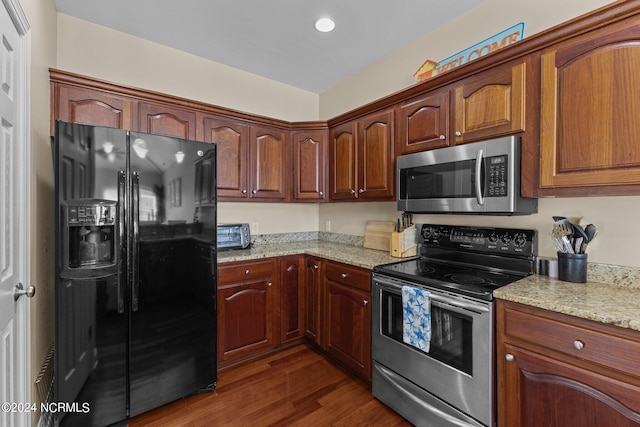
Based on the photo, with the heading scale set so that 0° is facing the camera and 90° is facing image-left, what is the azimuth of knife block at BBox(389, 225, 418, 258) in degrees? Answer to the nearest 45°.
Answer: approximately 45°

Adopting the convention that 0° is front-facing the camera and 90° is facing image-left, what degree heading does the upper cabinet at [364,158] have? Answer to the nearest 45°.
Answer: approximately 45°

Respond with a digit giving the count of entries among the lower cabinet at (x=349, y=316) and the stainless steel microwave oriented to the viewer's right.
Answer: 0

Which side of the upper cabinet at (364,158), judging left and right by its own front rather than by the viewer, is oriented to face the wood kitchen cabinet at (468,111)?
left

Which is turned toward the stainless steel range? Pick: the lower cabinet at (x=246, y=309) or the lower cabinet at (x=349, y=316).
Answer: the lower cabinet at (x=246, y=309)

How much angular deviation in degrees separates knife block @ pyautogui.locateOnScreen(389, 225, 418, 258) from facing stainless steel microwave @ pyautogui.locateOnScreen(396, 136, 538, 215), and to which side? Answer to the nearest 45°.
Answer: approximately 90° to its left

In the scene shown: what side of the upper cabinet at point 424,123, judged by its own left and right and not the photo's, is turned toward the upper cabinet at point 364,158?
right

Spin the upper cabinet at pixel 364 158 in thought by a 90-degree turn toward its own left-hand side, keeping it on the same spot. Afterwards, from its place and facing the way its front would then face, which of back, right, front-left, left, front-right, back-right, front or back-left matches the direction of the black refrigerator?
right

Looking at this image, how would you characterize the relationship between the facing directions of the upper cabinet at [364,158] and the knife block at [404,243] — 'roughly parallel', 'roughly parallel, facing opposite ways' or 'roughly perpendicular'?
roughly parallel

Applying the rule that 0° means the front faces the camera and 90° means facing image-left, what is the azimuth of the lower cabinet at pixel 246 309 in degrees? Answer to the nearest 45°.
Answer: approximately 315°

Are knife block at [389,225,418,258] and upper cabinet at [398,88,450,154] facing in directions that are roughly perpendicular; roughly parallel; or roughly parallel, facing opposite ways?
roughly parallel

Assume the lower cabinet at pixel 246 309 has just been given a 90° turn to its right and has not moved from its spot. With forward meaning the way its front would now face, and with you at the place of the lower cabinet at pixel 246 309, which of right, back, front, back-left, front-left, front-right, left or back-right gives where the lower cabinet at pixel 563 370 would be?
left

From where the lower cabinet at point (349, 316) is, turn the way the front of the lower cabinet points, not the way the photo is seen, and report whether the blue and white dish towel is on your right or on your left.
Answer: on your left

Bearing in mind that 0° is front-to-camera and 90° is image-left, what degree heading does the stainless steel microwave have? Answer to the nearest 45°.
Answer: approximately 45°

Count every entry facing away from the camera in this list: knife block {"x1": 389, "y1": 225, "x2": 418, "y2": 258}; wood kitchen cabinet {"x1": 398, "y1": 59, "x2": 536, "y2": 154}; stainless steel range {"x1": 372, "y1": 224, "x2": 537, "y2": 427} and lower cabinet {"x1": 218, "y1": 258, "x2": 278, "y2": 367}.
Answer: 0
